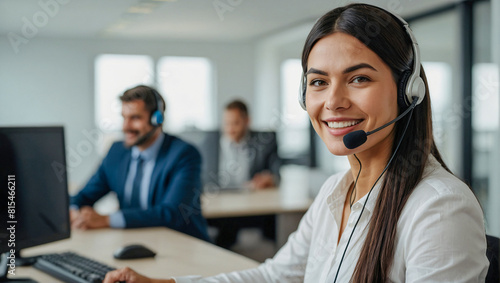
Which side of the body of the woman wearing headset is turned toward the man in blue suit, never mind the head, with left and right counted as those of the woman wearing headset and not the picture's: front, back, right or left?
right

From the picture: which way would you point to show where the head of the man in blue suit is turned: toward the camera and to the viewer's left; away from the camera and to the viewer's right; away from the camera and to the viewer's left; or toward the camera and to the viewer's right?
toward the camera and to the viewer's left

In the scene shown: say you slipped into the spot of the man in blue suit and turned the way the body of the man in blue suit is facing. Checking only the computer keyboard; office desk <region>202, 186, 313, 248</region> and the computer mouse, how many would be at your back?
1

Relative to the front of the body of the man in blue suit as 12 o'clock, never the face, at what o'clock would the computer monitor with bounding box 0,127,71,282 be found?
The computer monitor is roughly at 11 o'clock from the man in blue suit.

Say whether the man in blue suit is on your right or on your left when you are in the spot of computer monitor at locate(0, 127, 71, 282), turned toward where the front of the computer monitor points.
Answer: on your left

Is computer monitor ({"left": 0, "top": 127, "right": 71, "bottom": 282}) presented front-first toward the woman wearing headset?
yes

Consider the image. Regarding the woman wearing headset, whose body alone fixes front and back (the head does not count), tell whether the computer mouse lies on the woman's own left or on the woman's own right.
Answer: on the woman's own right

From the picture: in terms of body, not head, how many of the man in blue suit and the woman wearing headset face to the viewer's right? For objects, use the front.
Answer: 0

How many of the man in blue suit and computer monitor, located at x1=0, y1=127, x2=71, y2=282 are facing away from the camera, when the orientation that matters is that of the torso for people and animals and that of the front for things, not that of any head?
0

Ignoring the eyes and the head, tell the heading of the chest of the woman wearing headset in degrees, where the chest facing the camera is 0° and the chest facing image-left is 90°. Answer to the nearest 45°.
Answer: approximately 45°

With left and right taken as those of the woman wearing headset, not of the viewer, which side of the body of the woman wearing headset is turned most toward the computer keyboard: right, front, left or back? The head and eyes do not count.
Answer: right

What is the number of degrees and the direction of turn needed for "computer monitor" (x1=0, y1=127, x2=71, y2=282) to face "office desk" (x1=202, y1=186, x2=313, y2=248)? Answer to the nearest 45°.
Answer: approximately 90° to its left

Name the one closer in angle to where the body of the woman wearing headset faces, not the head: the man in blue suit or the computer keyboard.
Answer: the computer keyboard

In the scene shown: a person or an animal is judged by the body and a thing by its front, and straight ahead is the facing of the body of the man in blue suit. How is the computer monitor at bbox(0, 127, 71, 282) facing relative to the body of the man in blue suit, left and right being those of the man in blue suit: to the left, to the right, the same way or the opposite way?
to the left
